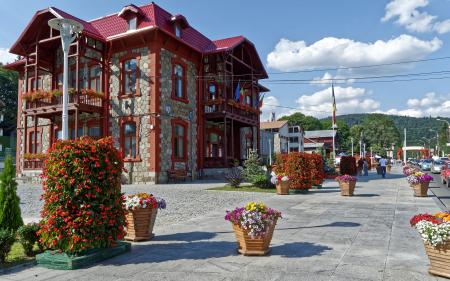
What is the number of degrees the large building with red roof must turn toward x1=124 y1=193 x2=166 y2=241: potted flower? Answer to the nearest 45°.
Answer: approximately 45° to its right

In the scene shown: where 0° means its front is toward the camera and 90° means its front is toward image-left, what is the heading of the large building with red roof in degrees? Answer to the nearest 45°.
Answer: approximately 315°

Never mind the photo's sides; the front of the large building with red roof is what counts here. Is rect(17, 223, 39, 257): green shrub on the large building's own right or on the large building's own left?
on the large building's own right

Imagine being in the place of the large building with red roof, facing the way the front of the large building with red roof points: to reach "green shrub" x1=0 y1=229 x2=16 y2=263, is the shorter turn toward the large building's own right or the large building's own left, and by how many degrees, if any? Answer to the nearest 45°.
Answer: approximately 45° to the large building's own right

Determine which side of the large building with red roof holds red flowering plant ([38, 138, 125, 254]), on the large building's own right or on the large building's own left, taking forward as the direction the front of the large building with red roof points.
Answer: on the large building's own right

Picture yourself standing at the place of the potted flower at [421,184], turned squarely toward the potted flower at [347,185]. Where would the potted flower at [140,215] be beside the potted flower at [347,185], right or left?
left

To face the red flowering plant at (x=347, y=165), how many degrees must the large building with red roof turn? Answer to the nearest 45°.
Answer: approximately 45° to its left
